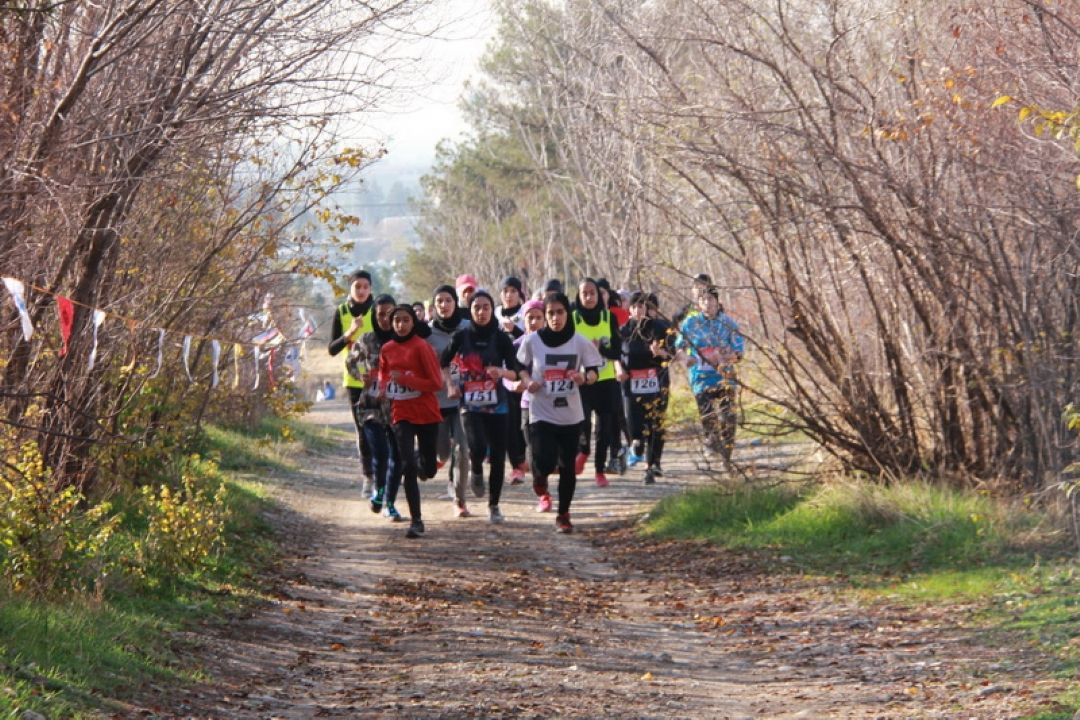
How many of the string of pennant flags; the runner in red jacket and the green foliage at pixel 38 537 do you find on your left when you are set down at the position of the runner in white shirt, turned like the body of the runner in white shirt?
0

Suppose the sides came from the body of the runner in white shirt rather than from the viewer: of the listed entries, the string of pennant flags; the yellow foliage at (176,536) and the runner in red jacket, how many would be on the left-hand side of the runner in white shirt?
0

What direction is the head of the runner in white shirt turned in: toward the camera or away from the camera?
toward the camera

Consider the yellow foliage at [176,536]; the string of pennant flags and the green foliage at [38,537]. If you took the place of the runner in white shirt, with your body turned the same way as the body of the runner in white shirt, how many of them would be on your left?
0

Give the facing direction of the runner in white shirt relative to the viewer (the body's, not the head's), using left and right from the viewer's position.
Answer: facing the viewer

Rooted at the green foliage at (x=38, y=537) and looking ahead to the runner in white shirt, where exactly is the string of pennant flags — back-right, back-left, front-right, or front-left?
front-left

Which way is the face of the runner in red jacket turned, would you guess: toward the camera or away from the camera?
toward the camera

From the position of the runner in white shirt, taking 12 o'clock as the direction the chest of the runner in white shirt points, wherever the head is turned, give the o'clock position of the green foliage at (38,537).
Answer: The green foliage is roughly at 1 o'clock from the runner in white shirt.

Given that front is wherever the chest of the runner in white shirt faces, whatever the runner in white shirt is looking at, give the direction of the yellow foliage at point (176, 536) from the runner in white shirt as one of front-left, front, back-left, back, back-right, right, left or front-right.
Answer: front-right

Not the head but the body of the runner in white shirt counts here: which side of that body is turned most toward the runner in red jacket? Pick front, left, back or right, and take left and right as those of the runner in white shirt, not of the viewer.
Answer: right
